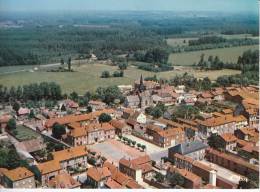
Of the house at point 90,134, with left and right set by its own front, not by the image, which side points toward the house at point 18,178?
right

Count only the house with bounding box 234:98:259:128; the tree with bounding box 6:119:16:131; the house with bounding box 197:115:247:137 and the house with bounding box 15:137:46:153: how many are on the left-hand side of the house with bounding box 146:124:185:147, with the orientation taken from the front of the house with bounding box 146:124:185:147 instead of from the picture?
2

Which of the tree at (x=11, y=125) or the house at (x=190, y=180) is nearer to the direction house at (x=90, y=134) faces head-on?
the house

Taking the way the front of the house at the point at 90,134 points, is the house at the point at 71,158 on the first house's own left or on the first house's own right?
on the first house's own right

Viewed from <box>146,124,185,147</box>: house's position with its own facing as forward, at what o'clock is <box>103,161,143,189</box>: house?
<box>103,161,143,189</box>: house is roughly at 2 o'clock from <box>146,124,185,147</box>: house.

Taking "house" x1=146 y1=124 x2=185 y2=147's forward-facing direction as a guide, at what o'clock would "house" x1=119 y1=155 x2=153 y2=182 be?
"house" x1=119 y1=155 x2=153 y2=182 is roughly at 2 o'clock from "house" x1=146 y1=124 x2=185 y2=147.

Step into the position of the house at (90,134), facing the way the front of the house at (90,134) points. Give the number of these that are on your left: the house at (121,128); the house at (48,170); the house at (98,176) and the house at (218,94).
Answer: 2

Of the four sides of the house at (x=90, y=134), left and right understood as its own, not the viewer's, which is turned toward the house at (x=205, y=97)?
left

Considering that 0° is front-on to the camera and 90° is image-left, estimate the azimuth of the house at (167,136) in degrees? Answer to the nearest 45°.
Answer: approximately 315°

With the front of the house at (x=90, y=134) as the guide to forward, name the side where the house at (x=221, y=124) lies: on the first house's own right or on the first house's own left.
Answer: on the first house's own left
